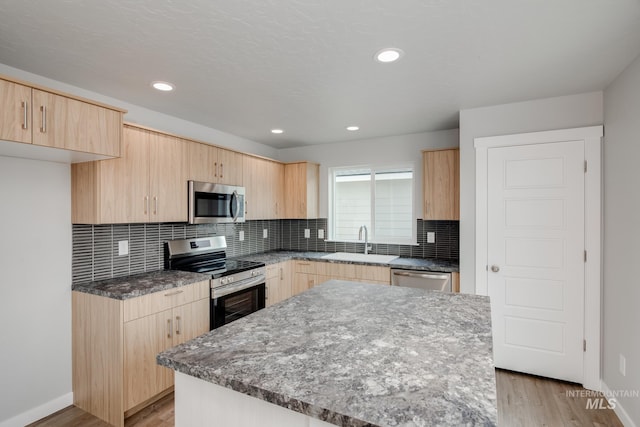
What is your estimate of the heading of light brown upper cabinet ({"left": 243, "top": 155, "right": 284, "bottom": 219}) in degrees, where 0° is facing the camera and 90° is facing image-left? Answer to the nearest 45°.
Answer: approximately 315°

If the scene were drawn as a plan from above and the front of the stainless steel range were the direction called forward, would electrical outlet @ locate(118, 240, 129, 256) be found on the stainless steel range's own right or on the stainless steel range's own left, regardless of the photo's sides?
on the stainless steel range's own right

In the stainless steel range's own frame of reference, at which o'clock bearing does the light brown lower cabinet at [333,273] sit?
The light brown lower cabinet is roughly at 10 o'clock from the stainless steel range.

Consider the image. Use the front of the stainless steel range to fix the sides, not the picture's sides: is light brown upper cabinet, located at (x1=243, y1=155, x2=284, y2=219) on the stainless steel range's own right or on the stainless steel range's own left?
on the stainless steel range's own left
